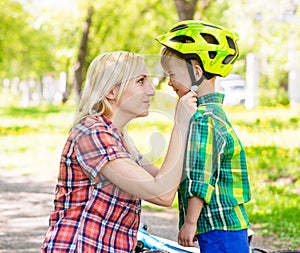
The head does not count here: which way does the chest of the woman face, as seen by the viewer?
to the viewer's right

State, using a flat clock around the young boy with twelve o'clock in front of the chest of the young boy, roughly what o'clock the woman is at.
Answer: The woman is roughly at 11 o'clock from the young boy.

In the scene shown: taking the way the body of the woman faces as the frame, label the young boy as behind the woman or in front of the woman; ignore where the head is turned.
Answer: in front

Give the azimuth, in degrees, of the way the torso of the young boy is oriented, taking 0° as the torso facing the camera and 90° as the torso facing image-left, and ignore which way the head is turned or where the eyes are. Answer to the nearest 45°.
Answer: approximately 90°

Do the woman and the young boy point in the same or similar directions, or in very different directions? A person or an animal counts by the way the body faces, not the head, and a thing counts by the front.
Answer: very different directions

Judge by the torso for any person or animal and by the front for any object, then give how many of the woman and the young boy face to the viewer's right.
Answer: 1

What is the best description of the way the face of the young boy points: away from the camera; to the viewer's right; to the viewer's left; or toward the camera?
to the viewer's left

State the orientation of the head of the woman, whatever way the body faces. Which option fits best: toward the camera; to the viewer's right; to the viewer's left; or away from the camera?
to the viewer's right
